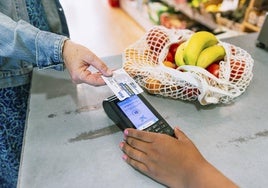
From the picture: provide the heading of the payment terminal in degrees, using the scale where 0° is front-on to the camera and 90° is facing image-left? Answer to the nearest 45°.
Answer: approximately 315°

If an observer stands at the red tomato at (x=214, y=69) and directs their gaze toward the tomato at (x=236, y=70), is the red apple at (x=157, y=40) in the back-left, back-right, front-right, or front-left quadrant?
back-left
